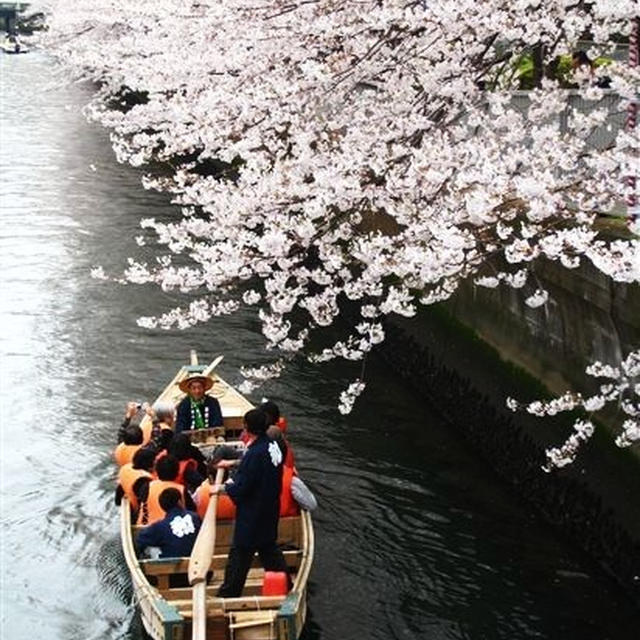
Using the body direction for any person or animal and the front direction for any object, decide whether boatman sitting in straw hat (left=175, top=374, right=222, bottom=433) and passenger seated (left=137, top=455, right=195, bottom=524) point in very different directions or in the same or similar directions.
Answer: very different directions

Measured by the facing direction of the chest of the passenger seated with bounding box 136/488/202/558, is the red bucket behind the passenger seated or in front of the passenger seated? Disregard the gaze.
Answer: behind

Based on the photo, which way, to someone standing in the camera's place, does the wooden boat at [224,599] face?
facing away from the viewer

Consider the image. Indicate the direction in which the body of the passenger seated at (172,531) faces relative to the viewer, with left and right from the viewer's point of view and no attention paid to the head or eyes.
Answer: facing away from the viewer and to the left of the viewer

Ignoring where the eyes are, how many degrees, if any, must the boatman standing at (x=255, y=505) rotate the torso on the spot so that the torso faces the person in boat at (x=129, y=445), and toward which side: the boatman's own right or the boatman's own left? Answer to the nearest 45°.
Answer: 0° — they already face them

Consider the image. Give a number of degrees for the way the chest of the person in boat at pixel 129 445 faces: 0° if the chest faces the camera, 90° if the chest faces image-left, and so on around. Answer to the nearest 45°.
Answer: approximately 225°

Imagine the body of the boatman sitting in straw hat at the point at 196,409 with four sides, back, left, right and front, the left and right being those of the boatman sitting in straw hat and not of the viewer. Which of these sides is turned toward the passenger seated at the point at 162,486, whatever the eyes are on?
front

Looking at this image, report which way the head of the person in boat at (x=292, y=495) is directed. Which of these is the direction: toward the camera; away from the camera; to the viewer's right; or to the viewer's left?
away from the camera

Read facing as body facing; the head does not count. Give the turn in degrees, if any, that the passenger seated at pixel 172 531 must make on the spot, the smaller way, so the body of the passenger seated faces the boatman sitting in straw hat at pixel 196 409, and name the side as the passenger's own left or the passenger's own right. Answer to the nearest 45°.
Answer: approximately 45° to the passenger's own right

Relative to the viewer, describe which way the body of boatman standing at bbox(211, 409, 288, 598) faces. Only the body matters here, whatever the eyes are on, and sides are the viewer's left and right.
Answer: facing away from the viewer and to the left of the viewer

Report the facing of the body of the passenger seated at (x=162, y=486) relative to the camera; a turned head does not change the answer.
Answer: away from the camera

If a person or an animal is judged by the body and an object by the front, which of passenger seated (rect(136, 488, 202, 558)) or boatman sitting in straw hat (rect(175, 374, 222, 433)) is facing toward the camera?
the boatman sitting in straw hat

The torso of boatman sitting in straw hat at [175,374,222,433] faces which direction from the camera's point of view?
toward the camera

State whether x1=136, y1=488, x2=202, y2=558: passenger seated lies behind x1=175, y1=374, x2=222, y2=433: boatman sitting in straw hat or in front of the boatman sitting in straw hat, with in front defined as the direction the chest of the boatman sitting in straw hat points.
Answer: in front

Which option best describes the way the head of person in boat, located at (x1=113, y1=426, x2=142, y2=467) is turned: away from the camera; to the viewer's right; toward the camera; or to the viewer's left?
away from the camera
